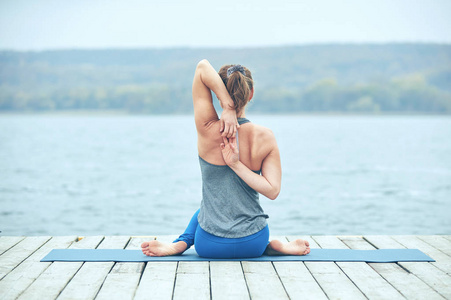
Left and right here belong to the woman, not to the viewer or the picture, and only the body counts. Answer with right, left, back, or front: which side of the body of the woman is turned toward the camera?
back

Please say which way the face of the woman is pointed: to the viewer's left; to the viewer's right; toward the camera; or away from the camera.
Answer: away from the camera
